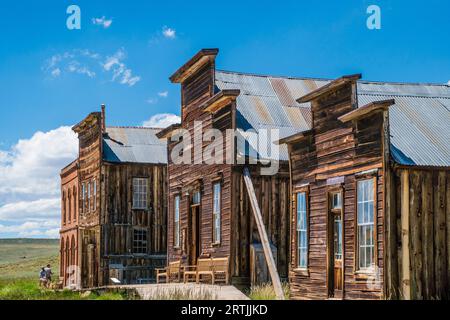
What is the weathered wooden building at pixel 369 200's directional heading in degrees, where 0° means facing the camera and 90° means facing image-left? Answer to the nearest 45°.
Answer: approximately 45°

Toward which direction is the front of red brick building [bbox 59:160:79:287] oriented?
to the viewer's left

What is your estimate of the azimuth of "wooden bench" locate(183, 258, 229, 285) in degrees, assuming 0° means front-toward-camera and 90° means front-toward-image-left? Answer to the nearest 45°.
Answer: approximately 45°
